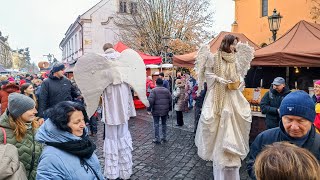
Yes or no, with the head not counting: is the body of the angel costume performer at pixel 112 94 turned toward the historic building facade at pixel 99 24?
yes

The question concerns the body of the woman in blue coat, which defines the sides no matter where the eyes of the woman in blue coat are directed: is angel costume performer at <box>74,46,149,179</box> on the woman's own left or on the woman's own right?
on the woman's own left

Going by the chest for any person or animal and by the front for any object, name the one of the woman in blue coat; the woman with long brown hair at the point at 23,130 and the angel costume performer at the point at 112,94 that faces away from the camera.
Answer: the angel costume performer

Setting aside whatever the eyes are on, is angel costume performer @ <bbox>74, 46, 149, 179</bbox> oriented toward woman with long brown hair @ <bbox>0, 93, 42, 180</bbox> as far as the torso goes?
no

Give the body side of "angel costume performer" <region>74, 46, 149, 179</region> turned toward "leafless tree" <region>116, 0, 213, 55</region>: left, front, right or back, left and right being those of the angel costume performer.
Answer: front

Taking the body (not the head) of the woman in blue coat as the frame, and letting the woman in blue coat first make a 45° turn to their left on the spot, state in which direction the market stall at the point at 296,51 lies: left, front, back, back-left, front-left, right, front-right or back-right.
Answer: front-left

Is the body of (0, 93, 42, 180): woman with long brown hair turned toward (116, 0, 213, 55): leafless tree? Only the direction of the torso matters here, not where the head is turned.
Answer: no

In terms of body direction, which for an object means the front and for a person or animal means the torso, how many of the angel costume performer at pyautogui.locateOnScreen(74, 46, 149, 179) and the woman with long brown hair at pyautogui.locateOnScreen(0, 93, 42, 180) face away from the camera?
1

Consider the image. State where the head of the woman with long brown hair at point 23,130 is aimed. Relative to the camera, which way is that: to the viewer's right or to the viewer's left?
to the viewer's right

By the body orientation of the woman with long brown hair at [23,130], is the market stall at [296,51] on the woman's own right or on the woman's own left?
on the woman's own left

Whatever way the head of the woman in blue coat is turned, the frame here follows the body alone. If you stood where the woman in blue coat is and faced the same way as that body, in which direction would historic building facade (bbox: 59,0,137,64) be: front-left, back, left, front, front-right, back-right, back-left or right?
back-left

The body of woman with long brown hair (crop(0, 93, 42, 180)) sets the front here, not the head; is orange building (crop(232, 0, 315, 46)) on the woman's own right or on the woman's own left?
on the woman's own left

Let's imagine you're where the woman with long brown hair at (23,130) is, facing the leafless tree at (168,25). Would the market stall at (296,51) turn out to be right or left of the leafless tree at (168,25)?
right

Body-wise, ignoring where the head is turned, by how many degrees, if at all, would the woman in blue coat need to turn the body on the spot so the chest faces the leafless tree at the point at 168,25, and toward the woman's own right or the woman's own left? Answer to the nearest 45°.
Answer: approximately 135° to the woman's own left

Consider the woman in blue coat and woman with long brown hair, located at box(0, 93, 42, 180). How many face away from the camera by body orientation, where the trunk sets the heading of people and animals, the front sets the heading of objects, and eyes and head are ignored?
0

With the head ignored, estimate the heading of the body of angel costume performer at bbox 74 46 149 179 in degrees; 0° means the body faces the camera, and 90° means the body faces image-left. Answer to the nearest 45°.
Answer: approximately 180°

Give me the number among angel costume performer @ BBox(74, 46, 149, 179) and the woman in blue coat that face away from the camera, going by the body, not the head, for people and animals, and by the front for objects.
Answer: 1

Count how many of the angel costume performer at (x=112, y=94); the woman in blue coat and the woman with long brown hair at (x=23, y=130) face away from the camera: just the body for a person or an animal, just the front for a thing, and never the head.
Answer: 1

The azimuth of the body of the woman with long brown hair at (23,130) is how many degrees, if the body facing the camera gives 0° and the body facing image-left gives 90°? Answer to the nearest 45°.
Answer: approximately 315°
